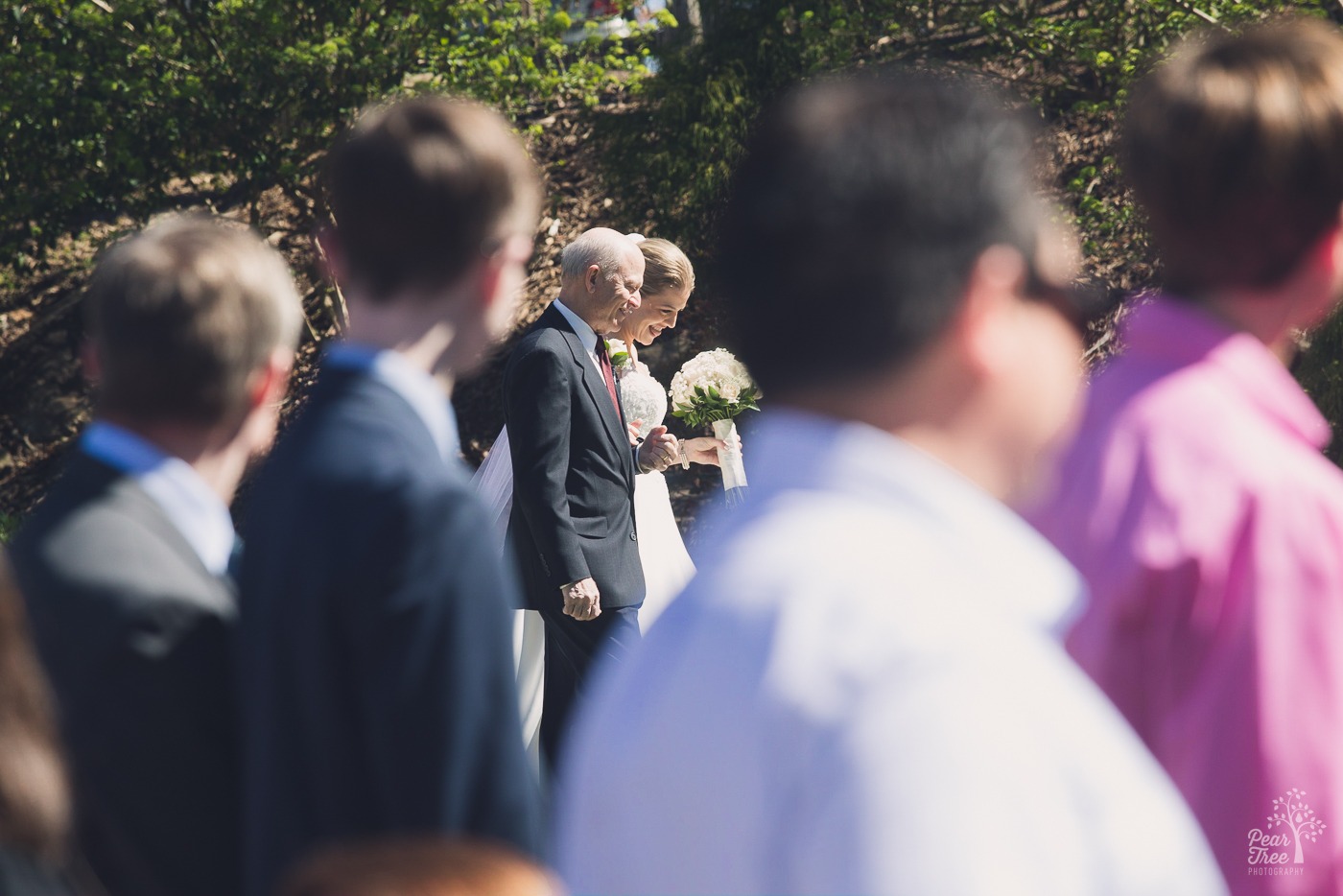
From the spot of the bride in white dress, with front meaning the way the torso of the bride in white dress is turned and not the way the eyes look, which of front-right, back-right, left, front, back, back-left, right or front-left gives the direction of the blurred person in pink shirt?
right

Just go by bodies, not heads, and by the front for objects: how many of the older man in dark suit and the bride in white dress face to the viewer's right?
2

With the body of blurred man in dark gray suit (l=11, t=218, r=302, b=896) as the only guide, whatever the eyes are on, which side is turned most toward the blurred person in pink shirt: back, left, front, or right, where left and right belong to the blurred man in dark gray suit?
right

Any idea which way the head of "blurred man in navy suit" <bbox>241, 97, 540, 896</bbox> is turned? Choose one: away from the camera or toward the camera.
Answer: away from the camera

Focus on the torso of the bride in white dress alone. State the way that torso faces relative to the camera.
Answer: to the viewer's right

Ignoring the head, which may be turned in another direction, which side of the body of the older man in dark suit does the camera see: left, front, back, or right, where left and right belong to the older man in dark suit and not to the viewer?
right

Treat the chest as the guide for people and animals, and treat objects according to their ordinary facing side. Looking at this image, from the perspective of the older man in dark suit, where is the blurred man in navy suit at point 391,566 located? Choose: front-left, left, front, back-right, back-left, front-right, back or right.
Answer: right

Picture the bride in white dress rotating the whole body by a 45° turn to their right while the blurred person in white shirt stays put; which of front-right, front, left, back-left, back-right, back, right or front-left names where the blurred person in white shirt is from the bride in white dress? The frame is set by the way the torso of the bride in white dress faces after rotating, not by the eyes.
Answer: front-right

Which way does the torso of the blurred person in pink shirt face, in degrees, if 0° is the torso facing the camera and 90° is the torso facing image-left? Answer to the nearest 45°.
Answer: approximately 225°

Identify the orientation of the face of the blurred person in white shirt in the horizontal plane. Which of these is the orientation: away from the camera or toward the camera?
away from the camera

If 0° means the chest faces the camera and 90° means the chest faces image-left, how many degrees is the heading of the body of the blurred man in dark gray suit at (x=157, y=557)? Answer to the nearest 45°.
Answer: approximately 225°

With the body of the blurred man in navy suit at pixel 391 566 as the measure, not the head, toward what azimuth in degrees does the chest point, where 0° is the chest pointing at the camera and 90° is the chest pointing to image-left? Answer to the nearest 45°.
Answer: approximately 225°
